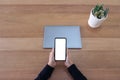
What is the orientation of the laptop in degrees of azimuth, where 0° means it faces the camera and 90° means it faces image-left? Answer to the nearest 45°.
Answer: approximately 0°
